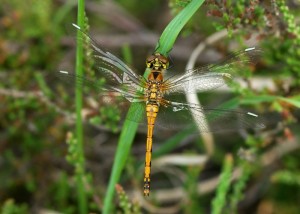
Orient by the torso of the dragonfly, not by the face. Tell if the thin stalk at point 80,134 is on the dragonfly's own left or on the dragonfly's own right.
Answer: on the dragonfly's own left

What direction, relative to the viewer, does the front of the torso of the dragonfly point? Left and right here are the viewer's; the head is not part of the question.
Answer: facing away from the viewer
